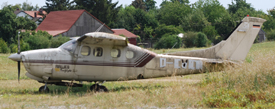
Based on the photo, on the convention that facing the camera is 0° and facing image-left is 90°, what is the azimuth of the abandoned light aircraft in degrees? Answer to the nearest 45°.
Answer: approximately 90°

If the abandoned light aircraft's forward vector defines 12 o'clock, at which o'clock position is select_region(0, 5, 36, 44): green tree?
The green tree is roughly at 2 o'clock from the abandoned light aircraft.

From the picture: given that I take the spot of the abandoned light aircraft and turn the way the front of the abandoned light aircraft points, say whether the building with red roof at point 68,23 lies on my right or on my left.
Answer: on my right
